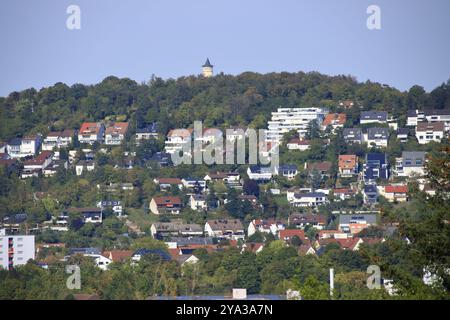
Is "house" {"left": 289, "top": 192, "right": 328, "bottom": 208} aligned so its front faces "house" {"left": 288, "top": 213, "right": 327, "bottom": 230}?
yes

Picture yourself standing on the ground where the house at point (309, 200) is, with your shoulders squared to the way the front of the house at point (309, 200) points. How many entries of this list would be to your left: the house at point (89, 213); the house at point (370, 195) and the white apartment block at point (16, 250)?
1

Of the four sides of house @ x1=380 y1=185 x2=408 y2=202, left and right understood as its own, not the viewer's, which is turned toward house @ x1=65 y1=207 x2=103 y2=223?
right

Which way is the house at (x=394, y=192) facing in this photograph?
toward the camera

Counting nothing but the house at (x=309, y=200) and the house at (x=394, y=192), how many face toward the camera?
2

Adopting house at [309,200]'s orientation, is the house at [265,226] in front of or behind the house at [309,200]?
in front

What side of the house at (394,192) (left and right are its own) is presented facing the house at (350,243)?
front

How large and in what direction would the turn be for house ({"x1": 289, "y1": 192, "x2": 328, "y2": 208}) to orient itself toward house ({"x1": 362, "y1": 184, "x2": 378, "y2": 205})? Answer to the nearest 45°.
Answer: approximately 90° to its left
